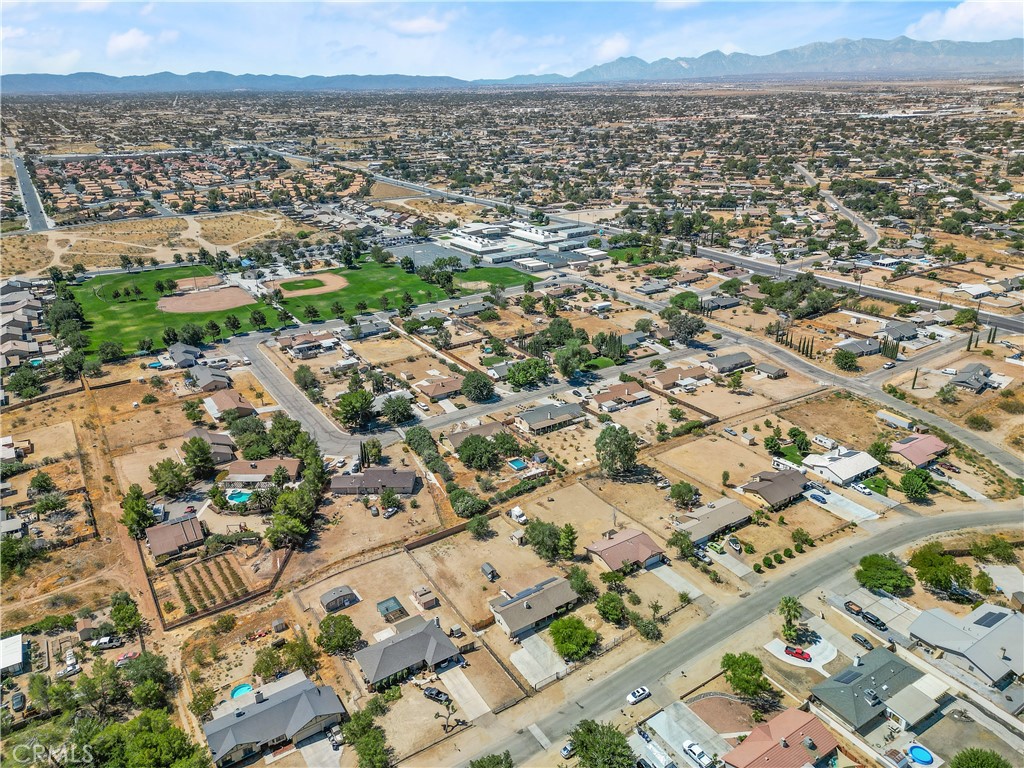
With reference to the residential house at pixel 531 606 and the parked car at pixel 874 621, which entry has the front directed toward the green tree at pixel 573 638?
the residential house

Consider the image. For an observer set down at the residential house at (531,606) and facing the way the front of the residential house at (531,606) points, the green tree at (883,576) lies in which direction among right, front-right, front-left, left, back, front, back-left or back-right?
front-left

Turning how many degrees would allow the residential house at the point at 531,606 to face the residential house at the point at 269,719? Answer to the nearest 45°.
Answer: approximately 90° to its right

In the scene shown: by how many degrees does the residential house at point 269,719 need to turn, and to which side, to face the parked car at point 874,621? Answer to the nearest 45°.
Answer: approximately 45° to its left

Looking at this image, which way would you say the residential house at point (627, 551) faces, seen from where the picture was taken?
facing the viewer and to the right of the viewer

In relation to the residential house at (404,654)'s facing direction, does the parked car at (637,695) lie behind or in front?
in front

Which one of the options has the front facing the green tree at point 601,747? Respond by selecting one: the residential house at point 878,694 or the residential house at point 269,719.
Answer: the residential house at point 269,719

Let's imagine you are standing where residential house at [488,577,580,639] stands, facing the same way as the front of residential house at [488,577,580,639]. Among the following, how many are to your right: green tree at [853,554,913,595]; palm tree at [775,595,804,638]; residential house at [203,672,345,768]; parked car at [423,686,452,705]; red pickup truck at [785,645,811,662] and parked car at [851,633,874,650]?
2

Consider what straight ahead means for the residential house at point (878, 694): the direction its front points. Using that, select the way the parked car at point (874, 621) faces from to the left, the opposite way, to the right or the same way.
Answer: the opposite way

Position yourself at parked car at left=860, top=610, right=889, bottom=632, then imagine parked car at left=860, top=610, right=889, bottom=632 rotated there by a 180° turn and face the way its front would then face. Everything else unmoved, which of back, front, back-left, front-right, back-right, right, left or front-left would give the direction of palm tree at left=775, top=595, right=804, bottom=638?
left

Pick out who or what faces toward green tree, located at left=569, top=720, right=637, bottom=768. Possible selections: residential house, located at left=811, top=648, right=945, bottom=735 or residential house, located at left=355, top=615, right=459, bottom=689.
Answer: residential house, located at left=355, top=615, right=459, bottom=689

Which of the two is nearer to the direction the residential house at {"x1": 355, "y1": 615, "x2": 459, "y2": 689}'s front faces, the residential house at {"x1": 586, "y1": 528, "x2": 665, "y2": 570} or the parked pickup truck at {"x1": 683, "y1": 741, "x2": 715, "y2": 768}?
the parked pickup truck

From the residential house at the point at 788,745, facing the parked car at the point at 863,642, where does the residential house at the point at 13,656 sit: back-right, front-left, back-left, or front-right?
back-left

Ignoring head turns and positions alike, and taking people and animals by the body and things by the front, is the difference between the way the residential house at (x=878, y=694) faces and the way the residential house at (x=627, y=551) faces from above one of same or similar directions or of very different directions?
very different directions

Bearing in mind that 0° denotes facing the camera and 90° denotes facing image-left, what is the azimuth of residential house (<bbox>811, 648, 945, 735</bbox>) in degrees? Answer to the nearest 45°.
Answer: approximately 135°

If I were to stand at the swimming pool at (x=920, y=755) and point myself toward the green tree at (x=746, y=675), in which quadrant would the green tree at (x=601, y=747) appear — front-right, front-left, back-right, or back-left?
front-left

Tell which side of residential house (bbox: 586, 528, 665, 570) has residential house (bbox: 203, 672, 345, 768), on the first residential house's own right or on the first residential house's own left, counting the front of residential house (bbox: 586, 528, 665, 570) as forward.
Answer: on the first residential house's own right

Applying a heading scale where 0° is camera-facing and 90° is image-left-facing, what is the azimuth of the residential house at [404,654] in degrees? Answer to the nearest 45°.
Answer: approximately 315°

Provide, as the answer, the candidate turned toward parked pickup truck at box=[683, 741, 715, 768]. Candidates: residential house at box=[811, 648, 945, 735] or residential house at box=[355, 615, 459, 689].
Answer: residential house at box=[355, 615, 459, 689]
